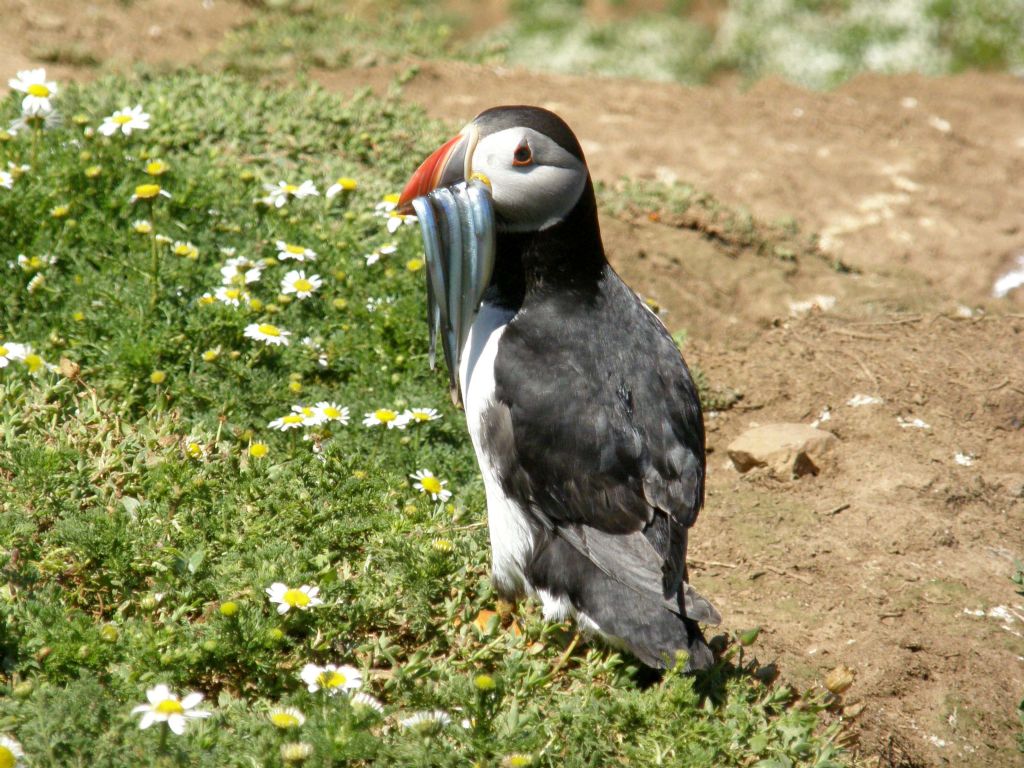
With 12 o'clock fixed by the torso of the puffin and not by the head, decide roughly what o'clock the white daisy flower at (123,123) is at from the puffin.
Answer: The white daisy flower is roughly at 12 o'clock from the puffin.

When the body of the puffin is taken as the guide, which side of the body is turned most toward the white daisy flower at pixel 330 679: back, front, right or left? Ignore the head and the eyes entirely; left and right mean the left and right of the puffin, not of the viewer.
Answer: left

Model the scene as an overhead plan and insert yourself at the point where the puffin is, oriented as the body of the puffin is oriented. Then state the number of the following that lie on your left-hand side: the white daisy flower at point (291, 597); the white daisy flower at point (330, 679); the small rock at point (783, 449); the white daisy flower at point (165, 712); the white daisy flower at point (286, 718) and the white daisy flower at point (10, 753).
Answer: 5

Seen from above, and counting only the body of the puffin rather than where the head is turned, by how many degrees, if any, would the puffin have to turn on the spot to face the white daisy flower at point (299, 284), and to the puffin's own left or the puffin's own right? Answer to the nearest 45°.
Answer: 0° — it already faces it

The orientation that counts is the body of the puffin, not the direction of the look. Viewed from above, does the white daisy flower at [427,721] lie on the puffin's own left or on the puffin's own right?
on the puffin's own left

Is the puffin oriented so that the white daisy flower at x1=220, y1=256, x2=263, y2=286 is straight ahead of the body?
yes

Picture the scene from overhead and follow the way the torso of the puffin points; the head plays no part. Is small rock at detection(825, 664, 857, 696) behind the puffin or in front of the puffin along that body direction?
behind

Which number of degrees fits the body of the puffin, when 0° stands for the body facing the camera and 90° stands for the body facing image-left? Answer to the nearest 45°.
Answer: approximately 135°

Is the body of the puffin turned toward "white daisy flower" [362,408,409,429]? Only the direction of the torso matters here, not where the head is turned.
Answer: yes

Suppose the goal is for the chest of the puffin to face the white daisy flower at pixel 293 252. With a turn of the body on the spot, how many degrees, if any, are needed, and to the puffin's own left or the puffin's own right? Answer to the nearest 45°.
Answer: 0° — it already faces it
